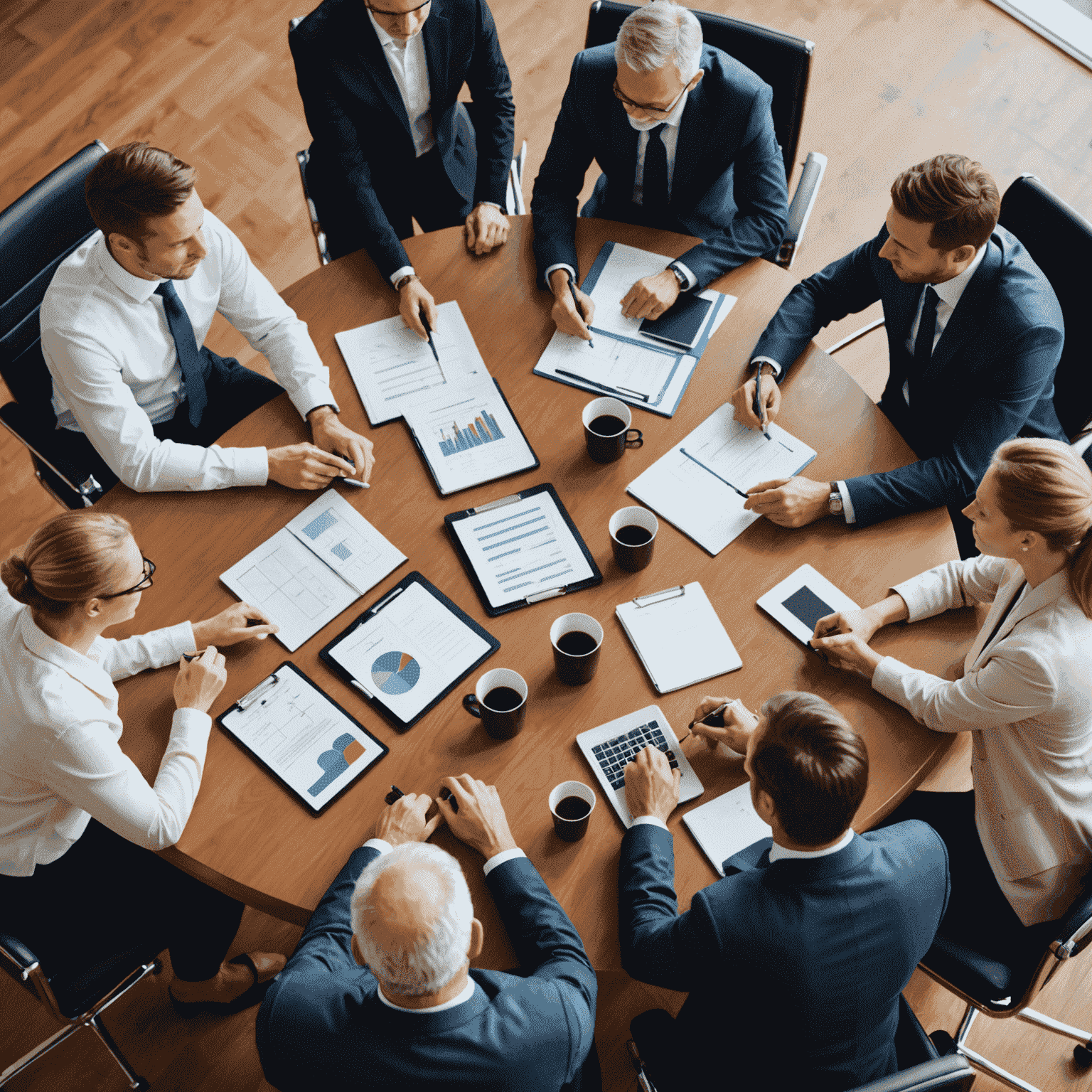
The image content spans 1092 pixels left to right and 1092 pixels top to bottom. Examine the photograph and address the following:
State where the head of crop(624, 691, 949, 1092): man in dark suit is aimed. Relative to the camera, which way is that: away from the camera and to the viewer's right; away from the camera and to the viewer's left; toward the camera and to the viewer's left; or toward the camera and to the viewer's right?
away from the camera and to the viewer's left

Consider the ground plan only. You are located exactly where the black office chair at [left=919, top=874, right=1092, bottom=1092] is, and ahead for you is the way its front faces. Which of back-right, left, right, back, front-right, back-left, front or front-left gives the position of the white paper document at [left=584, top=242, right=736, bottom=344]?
front-right

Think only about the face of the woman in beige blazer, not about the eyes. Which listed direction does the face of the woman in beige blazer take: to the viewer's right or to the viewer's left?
to the viewer's left

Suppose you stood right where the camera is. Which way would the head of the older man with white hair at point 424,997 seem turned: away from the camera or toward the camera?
away from the camera

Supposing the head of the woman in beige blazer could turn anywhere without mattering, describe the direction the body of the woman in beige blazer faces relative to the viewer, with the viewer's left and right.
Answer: facing to the left of the viewer

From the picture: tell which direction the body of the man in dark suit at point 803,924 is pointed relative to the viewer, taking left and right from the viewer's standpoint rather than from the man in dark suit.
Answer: facing away from the viewer and to the left of the viewer

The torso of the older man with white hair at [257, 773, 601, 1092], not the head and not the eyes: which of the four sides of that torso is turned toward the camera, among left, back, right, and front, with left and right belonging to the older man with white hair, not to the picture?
back

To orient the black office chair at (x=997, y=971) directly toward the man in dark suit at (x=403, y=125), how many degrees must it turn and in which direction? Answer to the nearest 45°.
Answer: approximately 45° to its right
